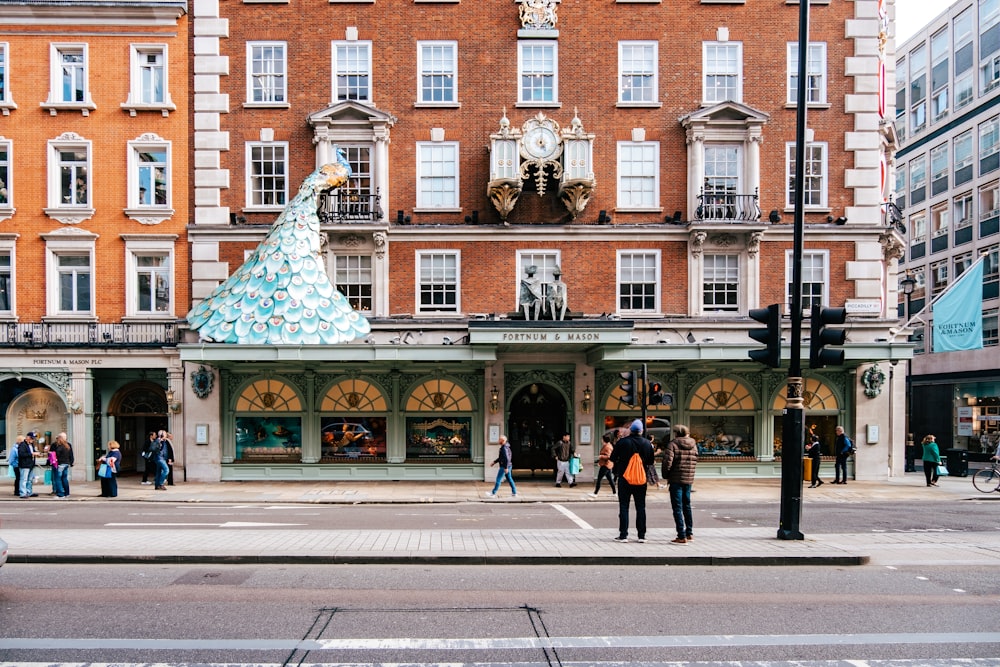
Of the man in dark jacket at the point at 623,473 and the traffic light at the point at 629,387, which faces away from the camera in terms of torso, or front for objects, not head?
the man in dark jacket

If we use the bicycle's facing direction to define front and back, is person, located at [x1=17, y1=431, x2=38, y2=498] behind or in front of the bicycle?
in front

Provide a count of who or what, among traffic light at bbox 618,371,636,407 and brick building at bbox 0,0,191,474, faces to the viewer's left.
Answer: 1

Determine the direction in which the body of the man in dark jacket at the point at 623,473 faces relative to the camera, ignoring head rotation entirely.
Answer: away from the camera

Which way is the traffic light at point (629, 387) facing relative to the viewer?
to the viewer's left
